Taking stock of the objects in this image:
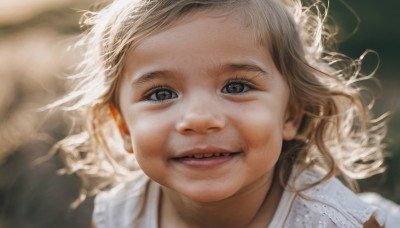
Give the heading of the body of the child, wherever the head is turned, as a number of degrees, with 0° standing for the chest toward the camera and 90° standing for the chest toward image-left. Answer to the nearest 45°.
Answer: approximately 0°
